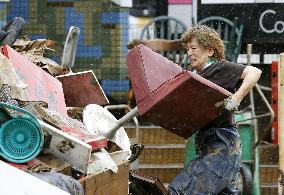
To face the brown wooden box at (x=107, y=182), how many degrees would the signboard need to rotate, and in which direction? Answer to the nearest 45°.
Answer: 0° — it already faces it

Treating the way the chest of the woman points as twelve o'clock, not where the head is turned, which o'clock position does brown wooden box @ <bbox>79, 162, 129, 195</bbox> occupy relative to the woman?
The brown wooden box is roughly at 11 o'clock from the woman.

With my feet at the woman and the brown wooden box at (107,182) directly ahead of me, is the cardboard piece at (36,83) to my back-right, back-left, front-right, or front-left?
front-right

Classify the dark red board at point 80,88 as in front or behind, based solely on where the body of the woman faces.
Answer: in front

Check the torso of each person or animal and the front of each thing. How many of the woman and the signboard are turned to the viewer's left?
1

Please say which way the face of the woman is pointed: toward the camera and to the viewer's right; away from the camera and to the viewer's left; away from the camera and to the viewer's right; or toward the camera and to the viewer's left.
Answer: toward the camera and to the viewer's left

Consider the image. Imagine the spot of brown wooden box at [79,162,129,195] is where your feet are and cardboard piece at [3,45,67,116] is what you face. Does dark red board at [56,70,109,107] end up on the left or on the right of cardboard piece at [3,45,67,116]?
right

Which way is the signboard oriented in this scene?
toward the camera

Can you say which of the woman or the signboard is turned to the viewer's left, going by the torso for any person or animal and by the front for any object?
the woman

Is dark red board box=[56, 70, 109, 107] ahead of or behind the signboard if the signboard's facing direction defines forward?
ahead

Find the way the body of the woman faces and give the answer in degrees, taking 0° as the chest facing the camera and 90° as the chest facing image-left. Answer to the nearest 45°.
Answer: approximately 90°

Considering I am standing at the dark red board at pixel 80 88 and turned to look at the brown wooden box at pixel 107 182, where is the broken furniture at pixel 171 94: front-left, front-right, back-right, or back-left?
front-left

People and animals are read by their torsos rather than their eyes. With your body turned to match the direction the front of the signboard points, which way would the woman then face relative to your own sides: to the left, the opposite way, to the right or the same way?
to the right
